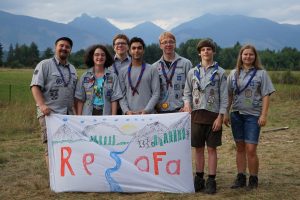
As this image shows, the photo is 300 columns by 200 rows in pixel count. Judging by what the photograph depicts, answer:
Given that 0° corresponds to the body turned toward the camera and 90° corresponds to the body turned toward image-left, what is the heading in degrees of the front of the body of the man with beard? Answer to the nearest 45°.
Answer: approximately 315°

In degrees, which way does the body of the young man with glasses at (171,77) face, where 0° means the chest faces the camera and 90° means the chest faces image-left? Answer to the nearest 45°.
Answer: approximately 0°

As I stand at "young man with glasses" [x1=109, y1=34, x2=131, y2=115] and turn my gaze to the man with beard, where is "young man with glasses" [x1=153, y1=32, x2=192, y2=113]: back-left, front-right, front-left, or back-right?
back-left

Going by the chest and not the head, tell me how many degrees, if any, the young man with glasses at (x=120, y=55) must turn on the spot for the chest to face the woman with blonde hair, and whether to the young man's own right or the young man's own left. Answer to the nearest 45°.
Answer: approximately 90° to the young man's own left
